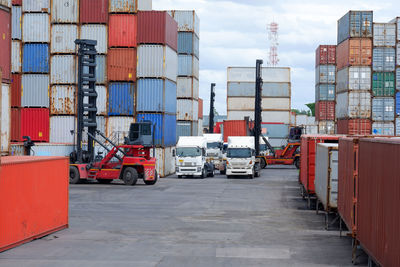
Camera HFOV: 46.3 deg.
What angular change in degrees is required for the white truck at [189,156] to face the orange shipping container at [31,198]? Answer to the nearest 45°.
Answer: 0° — it already faces it

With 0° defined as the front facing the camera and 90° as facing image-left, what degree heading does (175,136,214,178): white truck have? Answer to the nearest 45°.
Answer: approximately 0°

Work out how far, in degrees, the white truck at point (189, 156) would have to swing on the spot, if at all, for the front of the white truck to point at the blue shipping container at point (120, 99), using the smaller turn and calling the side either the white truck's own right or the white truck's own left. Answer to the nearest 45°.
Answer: approximately 90° to the white truck's own right

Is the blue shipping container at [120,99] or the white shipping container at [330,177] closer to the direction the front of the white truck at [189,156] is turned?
the white shipping container
